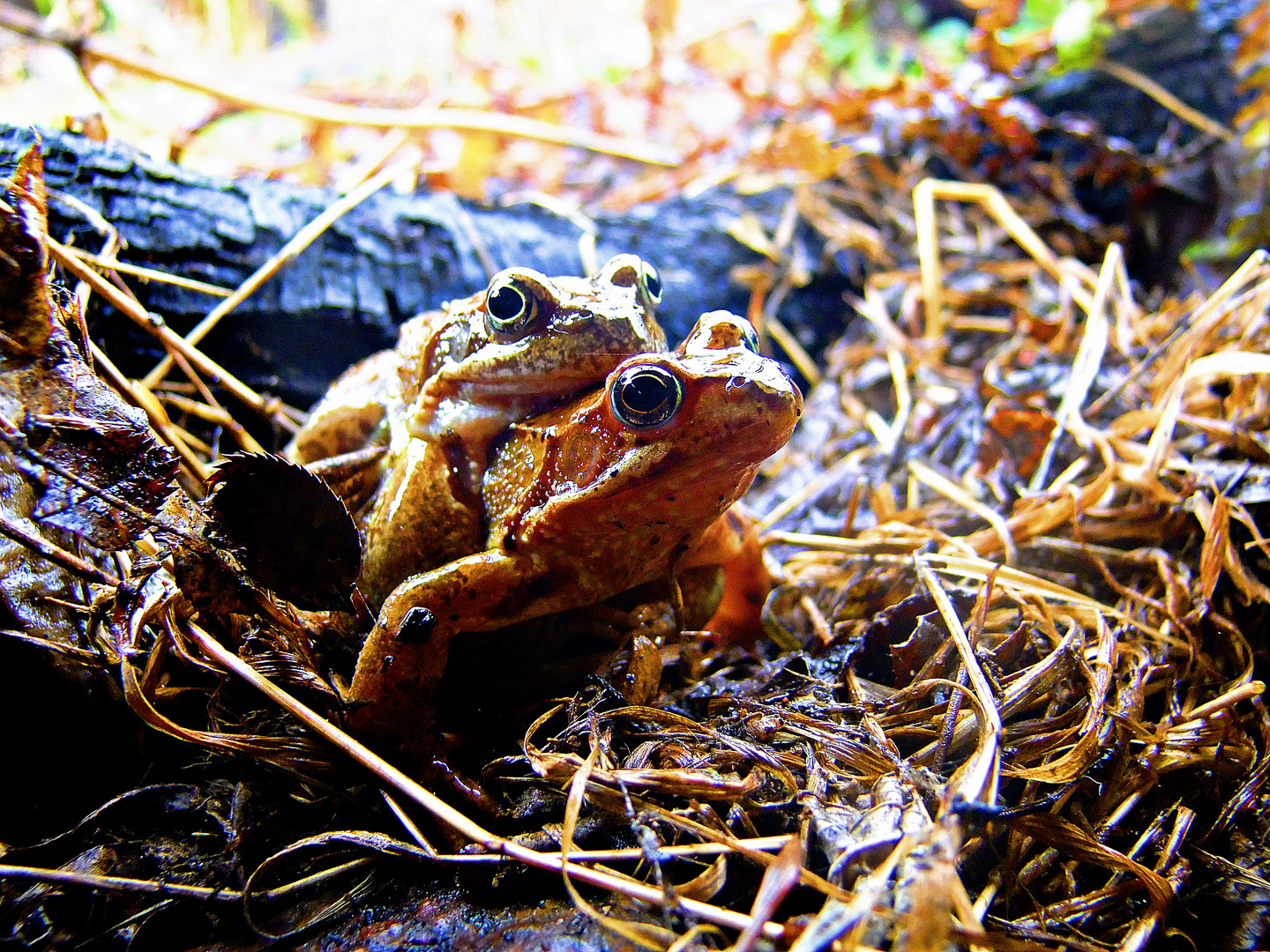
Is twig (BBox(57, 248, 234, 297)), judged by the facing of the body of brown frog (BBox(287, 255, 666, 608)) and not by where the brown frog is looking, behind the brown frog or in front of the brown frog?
behind

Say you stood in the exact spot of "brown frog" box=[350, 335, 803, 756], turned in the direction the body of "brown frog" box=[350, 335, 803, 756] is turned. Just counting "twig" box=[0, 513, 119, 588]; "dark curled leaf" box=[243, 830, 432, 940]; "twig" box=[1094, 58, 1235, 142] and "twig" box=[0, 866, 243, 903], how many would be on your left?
1

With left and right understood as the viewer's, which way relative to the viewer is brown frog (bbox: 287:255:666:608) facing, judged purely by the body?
facing the viewer and to the right of the viewer

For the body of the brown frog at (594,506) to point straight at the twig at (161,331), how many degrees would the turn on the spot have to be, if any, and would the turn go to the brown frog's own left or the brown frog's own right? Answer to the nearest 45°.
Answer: approximately 180°

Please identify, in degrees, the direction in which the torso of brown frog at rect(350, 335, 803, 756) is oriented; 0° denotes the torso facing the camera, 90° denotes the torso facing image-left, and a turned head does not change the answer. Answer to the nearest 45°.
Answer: approximately 315°

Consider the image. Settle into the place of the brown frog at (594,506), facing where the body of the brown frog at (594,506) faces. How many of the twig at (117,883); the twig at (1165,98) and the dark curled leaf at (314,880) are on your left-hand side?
1

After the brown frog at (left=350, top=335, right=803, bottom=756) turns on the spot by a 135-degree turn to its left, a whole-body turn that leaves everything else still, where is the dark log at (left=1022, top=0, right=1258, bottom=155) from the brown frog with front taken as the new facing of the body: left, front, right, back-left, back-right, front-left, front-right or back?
front-right

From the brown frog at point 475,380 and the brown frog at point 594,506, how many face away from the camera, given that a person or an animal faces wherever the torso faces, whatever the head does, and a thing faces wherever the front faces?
0

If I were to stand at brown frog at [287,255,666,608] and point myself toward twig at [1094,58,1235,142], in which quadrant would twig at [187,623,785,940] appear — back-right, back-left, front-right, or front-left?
back-right

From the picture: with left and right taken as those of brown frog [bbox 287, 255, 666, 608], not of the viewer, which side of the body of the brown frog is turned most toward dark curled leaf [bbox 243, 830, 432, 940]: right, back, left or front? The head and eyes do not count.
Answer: right
